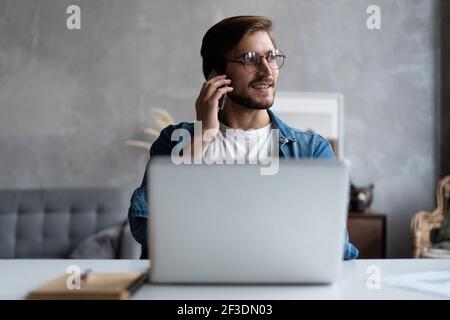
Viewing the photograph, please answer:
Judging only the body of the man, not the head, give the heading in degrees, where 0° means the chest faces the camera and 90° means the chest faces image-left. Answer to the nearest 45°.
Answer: approximately 0°

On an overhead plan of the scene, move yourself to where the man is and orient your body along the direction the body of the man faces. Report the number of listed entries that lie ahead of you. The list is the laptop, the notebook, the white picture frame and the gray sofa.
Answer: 2

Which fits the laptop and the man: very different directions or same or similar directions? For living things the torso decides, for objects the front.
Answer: very different directions

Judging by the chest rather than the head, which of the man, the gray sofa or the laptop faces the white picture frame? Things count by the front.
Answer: the laptop

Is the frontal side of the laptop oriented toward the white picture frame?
yes

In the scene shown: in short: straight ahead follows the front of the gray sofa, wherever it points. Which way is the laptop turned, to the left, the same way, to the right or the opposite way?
the opposite way

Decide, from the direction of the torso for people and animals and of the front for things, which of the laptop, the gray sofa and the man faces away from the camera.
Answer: the laptop

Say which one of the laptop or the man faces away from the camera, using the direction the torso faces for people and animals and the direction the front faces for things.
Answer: the laptop

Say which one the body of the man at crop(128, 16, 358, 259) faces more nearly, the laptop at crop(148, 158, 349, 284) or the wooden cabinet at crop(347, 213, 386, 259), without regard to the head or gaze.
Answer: the laptop

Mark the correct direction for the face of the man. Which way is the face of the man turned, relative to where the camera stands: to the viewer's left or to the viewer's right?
to the viewer's right

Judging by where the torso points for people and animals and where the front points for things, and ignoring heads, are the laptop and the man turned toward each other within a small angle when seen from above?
yes

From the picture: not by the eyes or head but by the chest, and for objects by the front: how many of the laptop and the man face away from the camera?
1

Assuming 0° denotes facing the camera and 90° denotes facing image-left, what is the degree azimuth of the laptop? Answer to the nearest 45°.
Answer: approximately 180°
